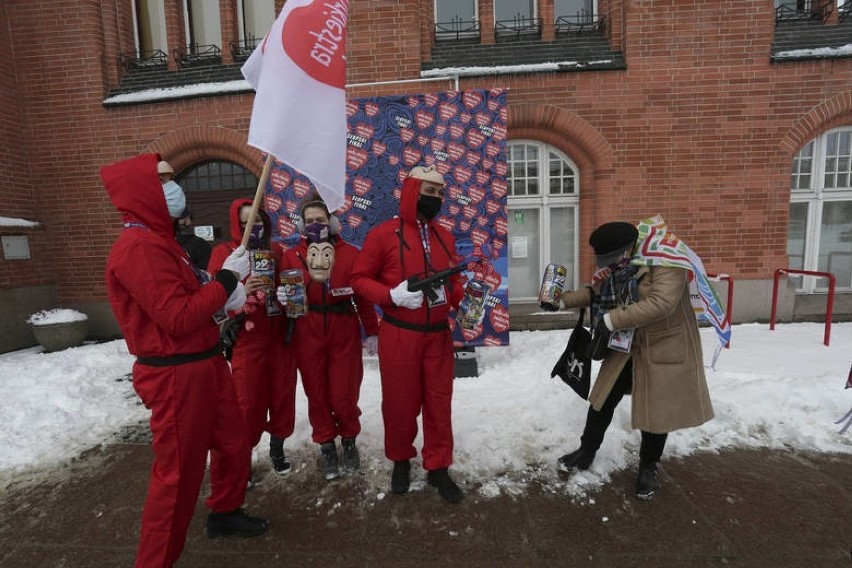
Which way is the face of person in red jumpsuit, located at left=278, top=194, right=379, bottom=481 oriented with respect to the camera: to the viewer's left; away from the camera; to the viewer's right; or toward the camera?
toward the camera

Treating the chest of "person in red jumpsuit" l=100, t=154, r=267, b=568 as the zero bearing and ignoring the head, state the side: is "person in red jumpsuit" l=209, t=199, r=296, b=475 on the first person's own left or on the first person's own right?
on the first person's own left

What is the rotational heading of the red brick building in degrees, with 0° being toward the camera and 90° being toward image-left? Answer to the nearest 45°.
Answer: approximately 0°

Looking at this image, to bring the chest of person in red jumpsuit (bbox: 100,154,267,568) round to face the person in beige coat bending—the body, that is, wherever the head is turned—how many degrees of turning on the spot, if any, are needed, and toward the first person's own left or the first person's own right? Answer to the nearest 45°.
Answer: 0° — they already face them

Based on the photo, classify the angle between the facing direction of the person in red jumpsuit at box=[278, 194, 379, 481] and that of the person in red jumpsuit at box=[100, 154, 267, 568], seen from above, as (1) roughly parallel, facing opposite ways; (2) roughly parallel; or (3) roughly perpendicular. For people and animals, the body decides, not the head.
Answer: roughly perpendicular

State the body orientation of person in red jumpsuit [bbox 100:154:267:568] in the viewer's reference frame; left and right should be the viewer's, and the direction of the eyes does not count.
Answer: facing to the right of the viewer

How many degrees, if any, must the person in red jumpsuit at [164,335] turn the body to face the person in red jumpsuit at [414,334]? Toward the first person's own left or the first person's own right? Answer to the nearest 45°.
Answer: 0° — they already face them

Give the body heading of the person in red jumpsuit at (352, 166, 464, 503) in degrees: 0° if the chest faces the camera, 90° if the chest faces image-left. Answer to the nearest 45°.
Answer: approximately 315°

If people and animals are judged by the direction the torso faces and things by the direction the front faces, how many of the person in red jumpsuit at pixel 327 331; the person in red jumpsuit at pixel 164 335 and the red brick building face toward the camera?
2

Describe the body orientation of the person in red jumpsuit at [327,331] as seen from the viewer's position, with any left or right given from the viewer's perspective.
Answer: facing the viewer

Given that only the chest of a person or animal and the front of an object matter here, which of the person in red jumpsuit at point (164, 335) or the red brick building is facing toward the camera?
the red brick building

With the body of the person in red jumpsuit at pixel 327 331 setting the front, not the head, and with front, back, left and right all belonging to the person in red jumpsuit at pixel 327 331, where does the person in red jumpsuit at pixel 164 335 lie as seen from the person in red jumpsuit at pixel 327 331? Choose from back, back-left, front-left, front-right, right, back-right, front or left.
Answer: front-right

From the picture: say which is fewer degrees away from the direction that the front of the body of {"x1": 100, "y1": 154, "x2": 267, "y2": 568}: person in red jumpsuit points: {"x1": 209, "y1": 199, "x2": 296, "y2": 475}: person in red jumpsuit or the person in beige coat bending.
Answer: the person in beige coat bending

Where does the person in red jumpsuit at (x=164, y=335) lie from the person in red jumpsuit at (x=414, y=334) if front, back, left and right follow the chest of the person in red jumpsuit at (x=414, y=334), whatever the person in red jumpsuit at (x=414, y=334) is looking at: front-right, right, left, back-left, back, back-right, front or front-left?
right

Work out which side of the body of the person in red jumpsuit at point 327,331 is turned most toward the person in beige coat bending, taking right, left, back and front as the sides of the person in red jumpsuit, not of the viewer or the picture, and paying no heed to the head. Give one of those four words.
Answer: left
